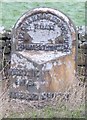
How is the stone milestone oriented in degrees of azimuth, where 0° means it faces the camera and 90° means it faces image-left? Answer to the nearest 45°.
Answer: approximately 0°
